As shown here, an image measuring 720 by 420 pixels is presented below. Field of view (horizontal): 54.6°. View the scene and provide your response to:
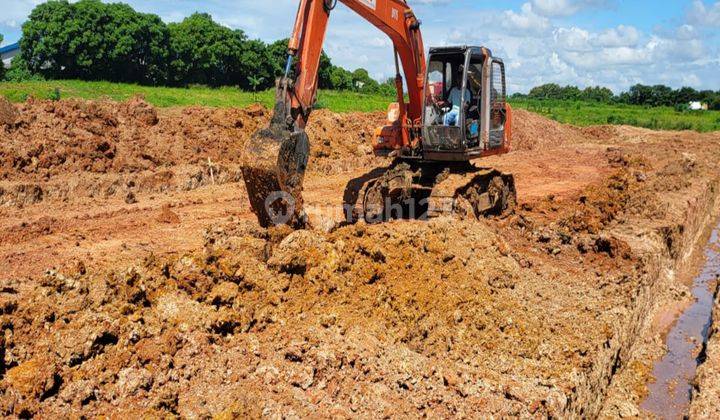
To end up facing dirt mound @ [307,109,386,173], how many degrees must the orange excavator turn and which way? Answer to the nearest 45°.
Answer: approximately 135° to its right

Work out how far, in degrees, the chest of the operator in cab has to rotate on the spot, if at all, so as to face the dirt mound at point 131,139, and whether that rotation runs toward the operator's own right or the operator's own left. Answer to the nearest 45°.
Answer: approximately 90° to the operator's own right

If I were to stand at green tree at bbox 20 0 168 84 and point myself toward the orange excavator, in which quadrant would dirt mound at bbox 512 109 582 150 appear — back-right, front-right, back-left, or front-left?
front-left

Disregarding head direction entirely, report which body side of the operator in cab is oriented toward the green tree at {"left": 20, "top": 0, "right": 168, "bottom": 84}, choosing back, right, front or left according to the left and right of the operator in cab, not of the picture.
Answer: right

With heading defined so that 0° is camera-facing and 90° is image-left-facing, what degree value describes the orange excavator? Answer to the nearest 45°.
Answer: approximately 45°

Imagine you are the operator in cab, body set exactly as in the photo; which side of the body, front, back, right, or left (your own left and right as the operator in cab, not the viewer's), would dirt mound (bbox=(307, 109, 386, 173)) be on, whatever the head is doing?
right

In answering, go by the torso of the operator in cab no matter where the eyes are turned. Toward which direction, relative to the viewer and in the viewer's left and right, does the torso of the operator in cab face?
facing the viewer and to the left of the viewer

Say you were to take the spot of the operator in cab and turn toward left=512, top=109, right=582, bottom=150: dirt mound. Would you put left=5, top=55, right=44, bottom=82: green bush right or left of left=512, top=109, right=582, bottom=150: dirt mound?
left

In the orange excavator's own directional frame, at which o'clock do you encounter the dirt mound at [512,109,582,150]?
The dirt mound is roughly at 5 o'clock from the orange excavator.

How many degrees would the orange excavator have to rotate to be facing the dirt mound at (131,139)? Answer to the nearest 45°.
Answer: approximately 90° to its right

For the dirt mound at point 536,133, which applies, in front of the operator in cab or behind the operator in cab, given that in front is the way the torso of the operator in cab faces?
behind
